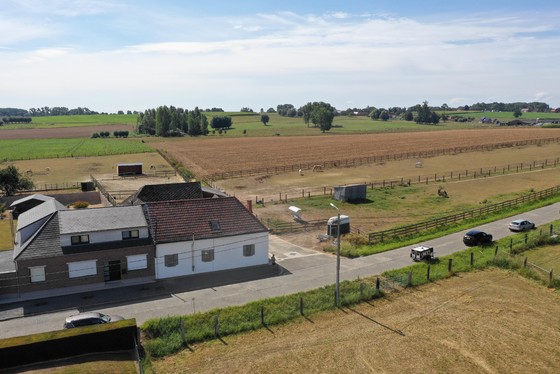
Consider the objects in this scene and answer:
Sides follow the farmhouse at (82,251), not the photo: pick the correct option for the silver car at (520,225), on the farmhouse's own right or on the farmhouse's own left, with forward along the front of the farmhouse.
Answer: on the farmhouse's own left

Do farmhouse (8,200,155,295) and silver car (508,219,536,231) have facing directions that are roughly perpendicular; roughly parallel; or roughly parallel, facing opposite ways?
roughly perpendicular

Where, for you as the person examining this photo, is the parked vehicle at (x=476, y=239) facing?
facing away from the viewer and to the right of the viewer

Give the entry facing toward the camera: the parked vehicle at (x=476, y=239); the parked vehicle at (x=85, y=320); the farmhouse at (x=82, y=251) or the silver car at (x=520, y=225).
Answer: the farmhouse

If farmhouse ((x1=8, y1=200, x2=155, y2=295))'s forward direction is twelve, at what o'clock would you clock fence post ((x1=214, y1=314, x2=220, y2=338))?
The fence post is roughly at 11 o'clock from the farmhouse.

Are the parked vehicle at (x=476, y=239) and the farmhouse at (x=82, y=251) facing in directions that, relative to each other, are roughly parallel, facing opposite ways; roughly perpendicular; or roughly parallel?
roughly perpendicular
